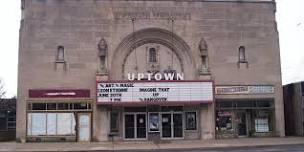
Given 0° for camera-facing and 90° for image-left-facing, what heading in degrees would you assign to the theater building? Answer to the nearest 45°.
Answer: approximately 0°
